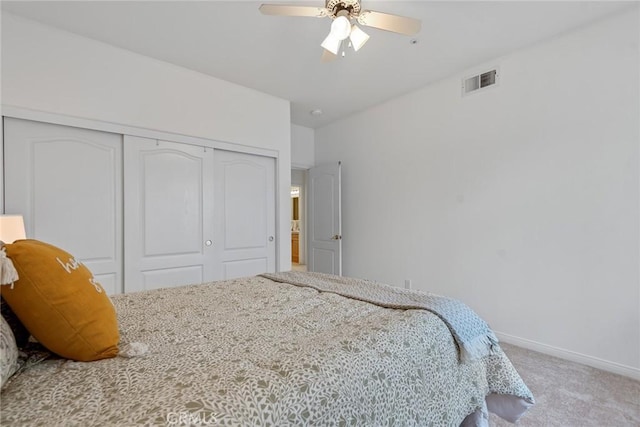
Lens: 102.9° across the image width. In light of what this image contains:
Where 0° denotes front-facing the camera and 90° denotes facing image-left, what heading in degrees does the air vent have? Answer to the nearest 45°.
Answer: approximately 45°

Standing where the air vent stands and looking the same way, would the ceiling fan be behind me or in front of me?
in front

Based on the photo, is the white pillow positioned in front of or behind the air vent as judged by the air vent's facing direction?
in front
